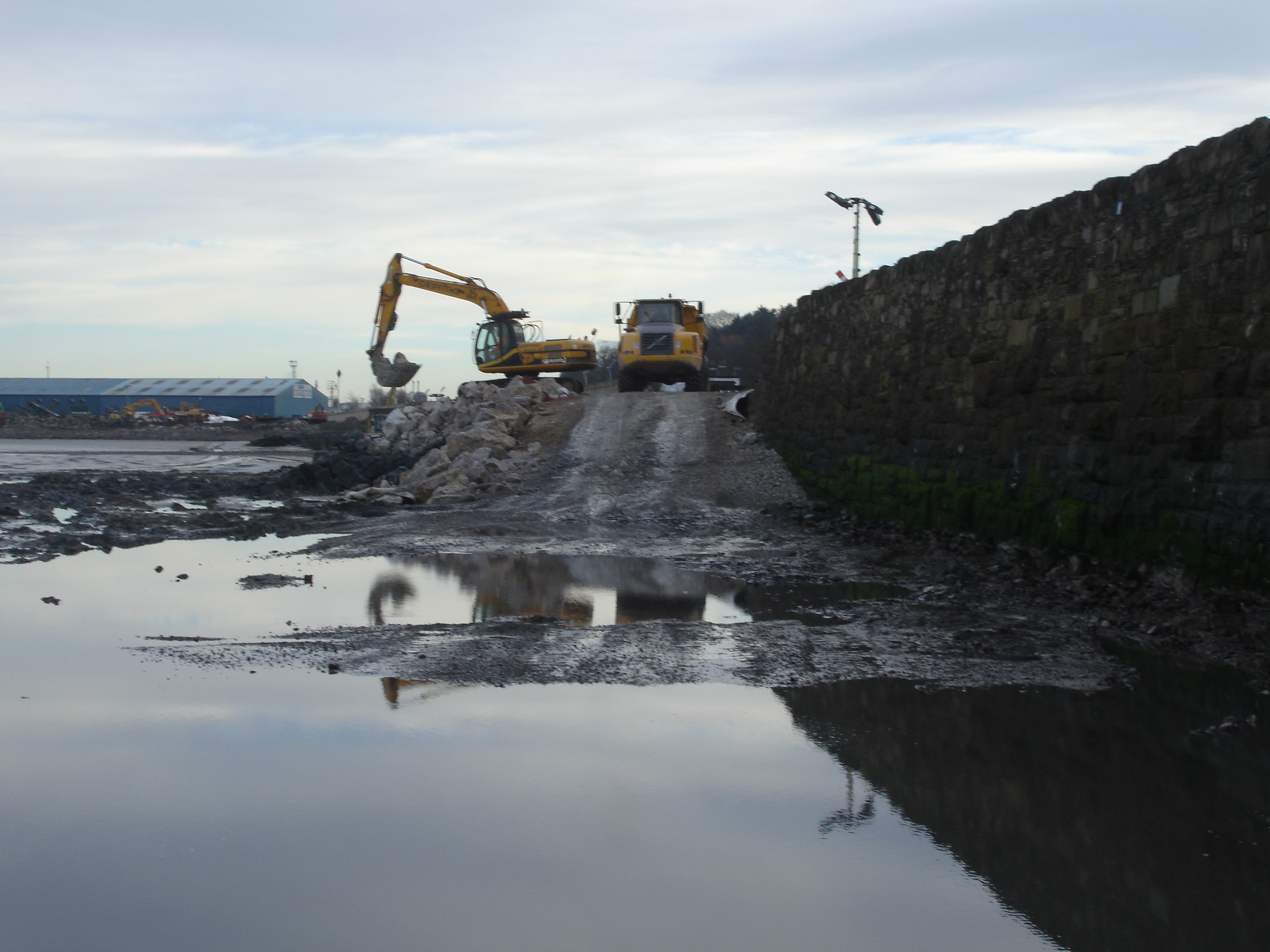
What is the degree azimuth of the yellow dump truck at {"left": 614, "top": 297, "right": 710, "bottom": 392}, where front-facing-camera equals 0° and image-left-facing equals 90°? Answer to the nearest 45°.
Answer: approximately 0°

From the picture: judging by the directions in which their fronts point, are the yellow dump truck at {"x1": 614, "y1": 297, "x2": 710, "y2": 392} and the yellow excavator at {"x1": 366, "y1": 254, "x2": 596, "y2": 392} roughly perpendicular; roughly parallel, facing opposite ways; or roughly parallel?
roughly perpendicular

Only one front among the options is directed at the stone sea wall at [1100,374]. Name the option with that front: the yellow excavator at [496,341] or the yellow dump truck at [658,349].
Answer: the yellow dump truck

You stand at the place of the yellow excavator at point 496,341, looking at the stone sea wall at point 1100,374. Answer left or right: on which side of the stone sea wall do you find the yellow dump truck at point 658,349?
left

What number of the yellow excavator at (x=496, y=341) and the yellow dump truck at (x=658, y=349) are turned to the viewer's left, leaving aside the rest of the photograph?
1

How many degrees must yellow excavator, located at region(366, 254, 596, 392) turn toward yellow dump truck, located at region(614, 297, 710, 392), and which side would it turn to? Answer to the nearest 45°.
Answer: approximately 135° to its left

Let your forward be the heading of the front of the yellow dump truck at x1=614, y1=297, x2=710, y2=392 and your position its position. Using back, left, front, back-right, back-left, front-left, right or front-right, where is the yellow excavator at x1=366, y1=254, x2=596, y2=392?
back-right

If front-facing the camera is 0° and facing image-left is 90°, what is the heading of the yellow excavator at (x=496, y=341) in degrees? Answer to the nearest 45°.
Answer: approximately 90°

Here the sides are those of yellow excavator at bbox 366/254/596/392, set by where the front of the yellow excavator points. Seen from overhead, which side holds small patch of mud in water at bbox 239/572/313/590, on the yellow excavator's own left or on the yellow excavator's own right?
on the yellow excavator's own left
